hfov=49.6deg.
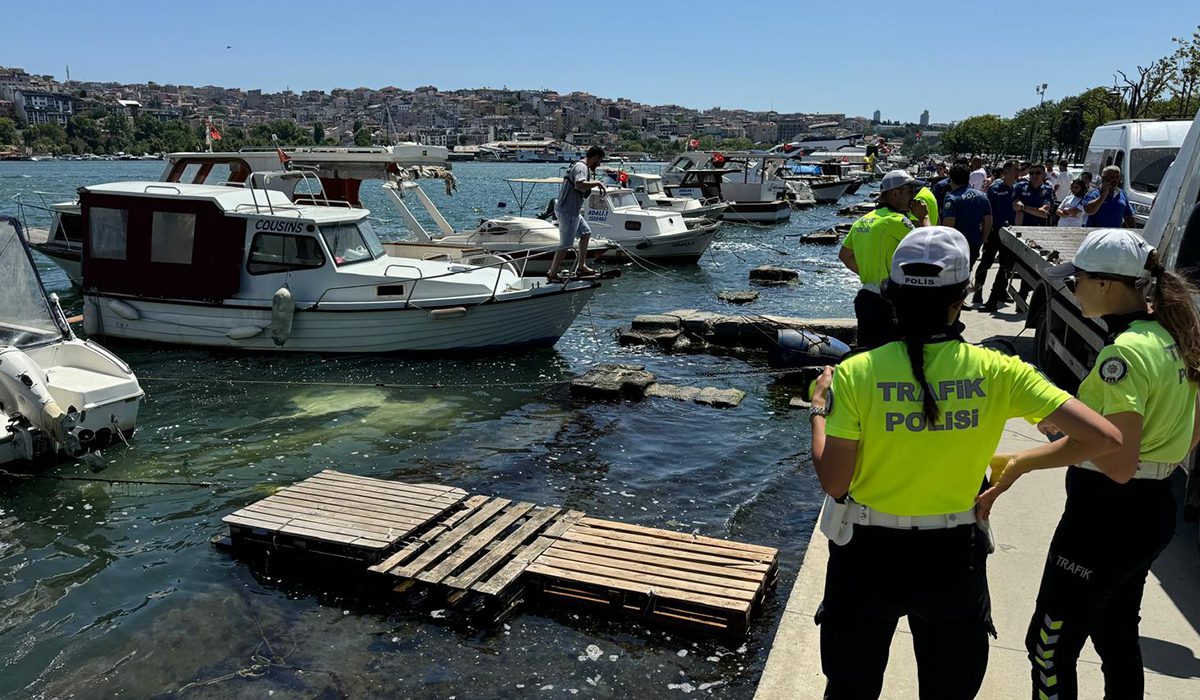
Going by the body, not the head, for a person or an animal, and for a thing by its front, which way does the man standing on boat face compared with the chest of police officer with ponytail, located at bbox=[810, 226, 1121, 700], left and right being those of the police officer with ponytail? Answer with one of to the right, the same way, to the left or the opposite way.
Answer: to the right

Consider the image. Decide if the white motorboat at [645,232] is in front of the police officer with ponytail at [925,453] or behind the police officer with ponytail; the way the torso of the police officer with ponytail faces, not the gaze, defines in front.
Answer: in front

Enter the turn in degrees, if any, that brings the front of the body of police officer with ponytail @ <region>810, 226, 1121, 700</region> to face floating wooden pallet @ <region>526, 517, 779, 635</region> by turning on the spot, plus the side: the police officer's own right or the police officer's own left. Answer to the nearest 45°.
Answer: approximately 45° to the police officer's own left

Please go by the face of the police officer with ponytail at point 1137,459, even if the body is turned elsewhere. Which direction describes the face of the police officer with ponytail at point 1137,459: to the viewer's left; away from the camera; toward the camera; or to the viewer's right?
to the viewer's left

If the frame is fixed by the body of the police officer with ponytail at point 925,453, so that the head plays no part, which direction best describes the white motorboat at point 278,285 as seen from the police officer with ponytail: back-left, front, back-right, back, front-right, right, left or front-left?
front-left

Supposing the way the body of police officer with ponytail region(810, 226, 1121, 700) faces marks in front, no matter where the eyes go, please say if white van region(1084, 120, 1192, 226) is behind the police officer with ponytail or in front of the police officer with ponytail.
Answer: in front

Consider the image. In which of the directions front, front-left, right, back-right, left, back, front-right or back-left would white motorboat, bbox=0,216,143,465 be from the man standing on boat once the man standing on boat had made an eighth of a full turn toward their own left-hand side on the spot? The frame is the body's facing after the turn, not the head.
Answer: back

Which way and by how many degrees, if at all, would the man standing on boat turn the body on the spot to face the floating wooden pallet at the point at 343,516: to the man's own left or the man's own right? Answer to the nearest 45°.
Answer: approximately 90° to the man's own right

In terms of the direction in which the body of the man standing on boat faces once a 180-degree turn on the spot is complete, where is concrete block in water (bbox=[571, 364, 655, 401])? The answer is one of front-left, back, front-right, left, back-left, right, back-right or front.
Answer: left

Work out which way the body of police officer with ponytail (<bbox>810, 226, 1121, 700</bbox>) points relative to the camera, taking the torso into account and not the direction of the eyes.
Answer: away from the camera

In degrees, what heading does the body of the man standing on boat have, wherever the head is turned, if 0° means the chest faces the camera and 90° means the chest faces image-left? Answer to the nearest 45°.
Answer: approximately 270°

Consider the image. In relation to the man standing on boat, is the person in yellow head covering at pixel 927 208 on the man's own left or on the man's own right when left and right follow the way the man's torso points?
on the man's own right

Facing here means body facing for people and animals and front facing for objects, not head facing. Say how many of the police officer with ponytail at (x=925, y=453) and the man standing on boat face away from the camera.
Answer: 1

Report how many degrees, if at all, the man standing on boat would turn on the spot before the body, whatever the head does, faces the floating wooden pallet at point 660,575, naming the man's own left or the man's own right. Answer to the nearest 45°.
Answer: approximately 90° to the man's own right
